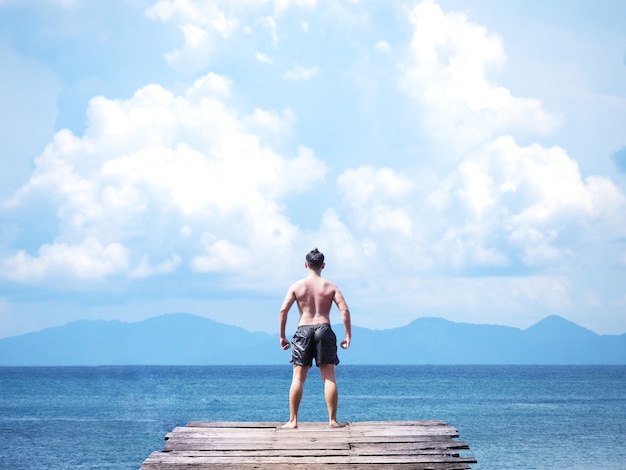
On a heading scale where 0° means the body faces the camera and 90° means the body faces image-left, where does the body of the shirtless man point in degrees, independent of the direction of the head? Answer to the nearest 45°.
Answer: approximately 180°

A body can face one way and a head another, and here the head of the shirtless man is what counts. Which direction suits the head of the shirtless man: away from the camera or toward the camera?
away from the camera
